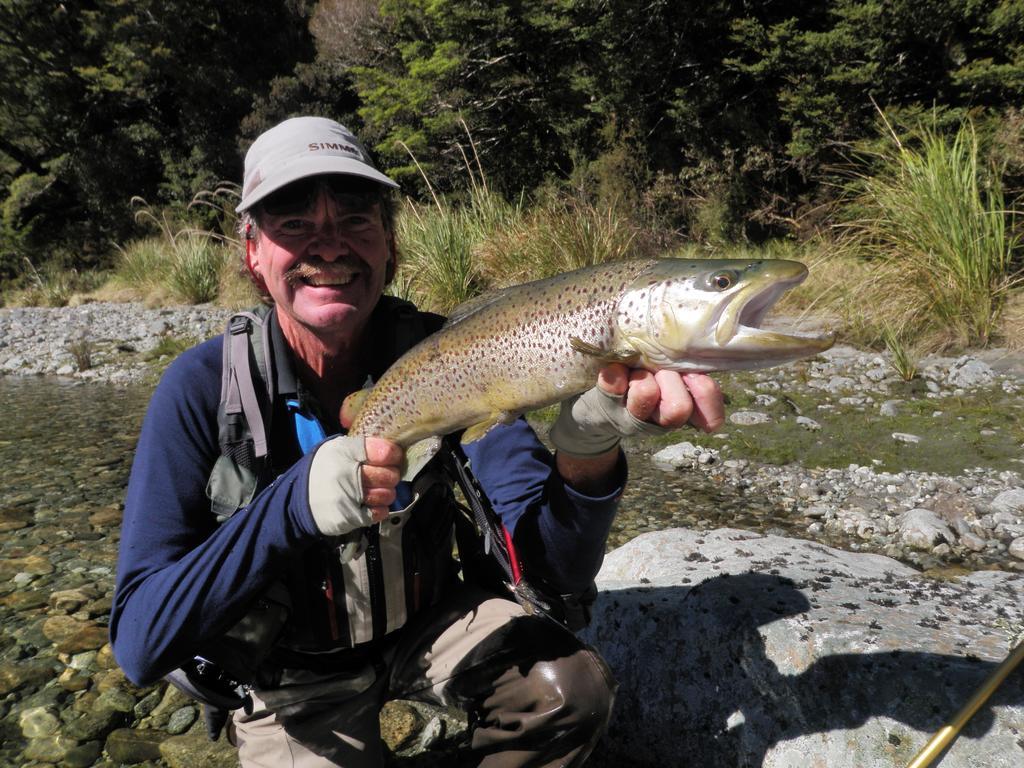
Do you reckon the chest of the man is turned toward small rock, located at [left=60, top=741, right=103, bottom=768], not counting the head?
no

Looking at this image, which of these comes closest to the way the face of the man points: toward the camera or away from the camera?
toward the camera

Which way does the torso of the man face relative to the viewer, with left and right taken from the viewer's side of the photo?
facing the viewer and to the right of the viewer

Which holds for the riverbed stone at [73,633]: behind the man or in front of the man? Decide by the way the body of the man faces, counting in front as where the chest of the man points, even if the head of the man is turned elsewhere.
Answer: behind

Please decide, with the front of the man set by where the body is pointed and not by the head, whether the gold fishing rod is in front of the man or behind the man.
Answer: in front

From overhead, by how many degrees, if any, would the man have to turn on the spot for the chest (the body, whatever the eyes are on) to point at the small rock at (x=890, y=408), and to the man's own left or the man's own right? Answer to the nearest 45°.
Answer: approximately 90° to the man's own left

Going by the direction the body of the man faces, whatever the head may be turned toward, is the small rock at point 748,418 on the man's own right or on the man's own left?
on the man's own left

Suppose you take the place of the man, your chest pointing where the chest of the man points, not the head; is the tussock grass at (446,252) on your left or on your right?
on your left

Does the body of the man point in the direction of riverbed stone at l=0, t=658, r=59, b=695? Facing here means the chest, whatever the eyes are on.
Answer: no
